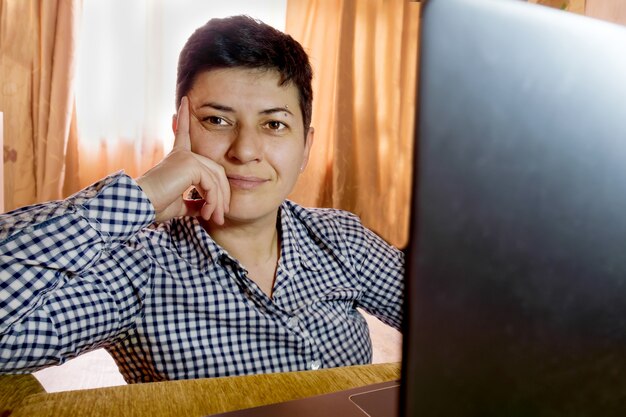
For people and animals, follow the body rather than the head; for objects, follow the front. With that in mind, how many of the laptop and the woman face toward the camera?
1

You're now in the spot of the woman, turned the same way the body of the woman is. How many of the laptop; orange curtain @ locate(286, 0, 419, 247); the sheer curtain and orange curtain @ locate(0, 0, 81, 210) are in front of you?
1

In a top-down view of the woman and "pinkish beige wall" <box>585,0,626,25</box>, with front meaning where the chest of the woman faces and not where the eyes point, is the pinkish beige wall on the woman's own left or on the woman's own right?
on the woman's own left

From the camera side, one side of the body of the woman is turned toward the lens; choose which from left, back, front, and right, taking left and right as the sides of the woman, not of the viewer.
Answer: front

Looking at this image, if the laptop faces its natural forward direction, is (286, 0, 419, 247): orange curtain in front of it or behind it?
in front

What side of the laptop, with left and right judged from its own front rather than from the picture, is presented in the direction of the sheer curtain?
front

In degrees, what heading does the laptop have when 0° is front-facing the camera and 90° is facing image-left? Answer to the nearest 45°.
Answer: approximately 135°

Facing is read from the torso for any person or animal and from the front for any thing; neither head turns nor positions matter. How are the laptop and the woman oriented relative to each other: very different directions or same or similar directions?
very different directions

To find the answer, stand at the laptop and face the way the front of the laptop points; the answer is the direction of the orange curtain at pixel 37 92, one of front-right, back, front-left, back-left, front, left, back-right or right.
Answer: front

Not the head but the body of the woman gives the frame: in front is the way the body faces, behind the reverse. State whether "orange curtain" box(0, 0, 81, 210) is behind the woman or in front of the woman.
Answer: behind

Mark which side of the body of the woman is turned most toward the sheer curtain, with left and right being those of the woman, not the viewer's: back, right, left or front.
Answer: back
